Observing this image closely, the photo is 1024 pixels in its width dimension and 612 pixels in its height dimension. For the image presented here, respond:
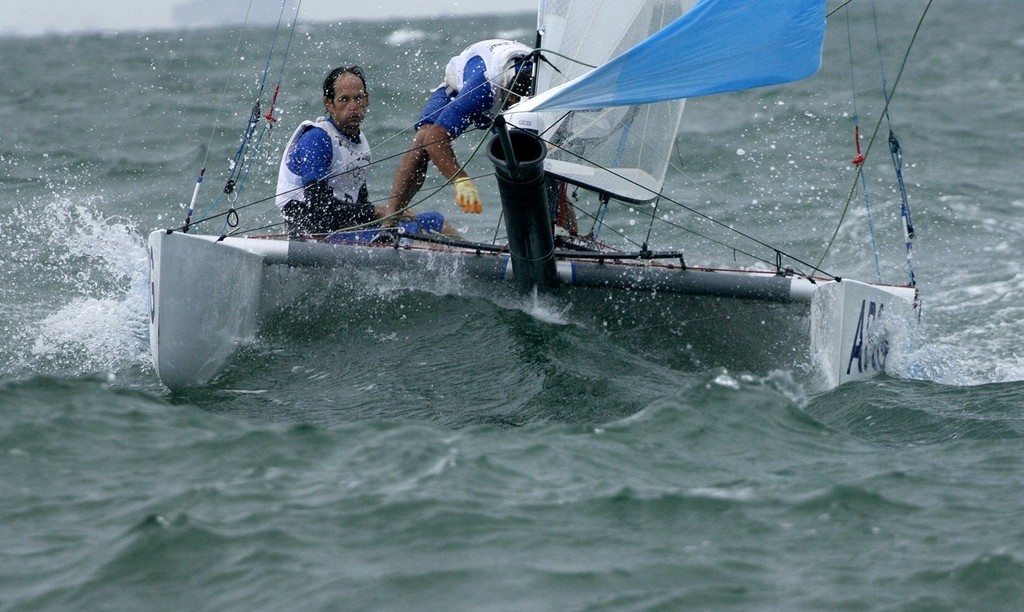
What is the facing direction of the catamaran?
toward the camera
